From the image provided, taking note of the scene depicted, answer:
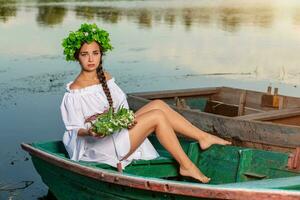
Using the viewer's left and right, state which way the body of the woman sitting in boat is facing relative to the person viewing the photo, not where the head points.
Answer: facing the viewer and to the right of the viewer

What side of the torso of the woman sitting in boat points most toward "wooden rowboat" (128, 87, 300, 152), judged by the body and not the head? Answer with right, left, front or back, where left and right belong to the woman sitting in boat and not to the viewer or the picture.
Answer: left

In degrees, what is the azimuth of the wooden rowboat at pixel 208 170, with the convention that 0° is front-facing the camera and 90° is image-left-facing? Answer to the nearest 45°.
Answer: approximately 90°
